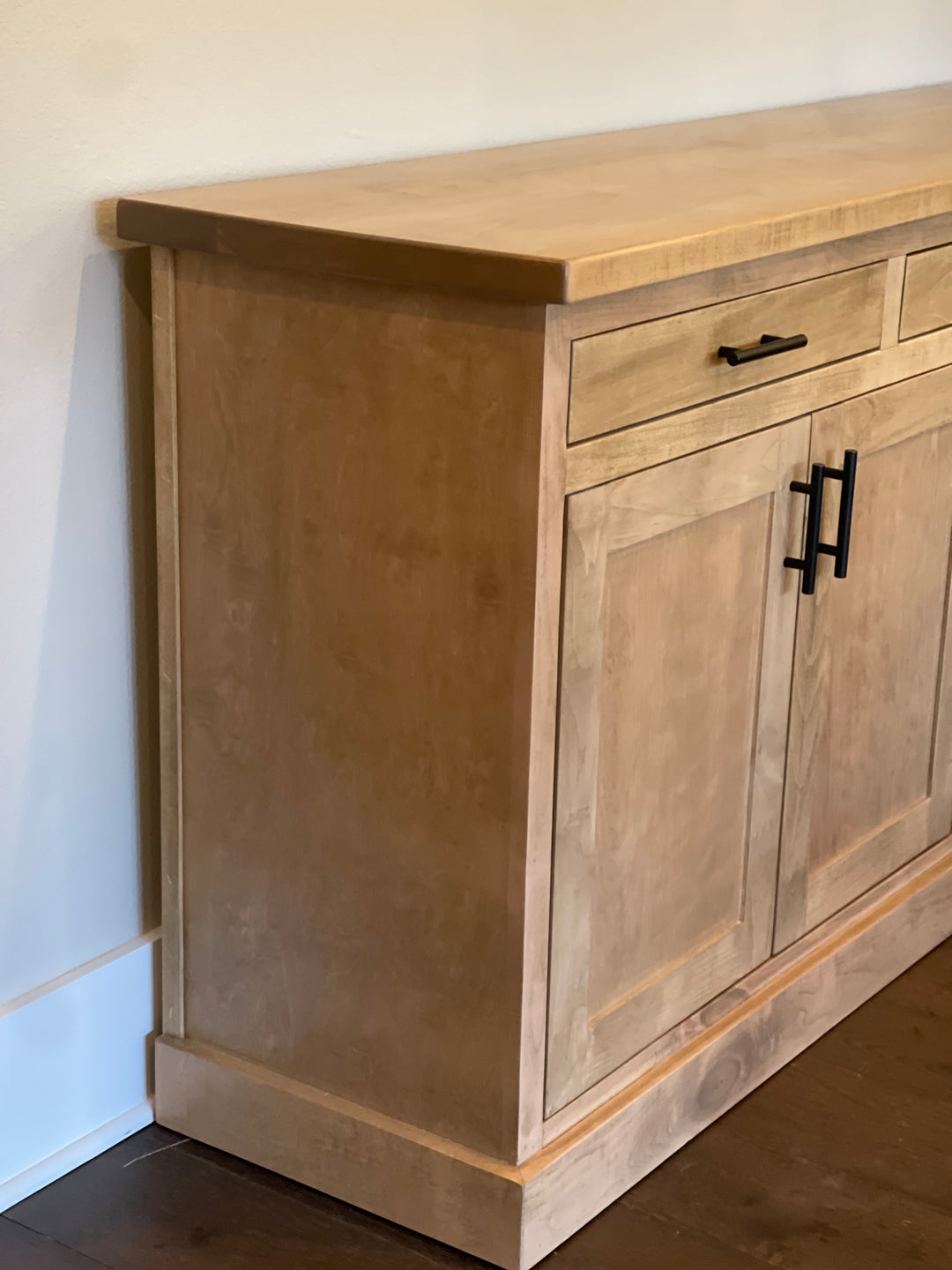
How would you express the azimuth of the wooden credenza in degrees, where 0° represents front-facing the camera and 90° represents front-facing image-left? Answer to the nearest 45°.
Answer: approximately 315°
